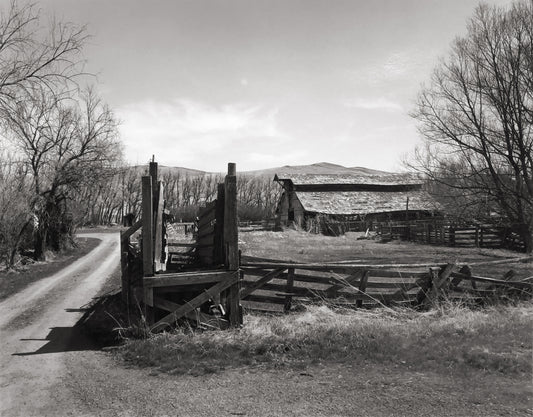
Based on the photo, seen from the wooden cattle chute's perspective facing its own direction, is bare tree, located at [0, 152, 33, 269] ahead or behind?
behind

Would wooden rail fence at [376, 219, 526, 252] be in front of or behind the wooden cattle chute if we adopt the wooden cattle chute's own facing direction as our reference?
behind

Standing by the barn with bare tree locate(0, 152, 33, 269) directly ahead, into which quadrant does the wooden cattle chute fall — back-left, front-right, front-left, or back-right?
front-left

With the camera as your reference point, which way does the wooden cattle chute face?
facing the viewer

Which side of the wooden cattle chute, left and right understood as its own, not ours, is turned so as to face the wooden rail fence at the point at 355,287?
left

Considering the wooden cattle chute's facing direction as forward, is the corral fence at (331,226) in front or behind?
behind

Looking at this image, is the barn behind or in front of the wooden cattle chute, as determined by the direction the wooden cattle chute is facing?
behind
